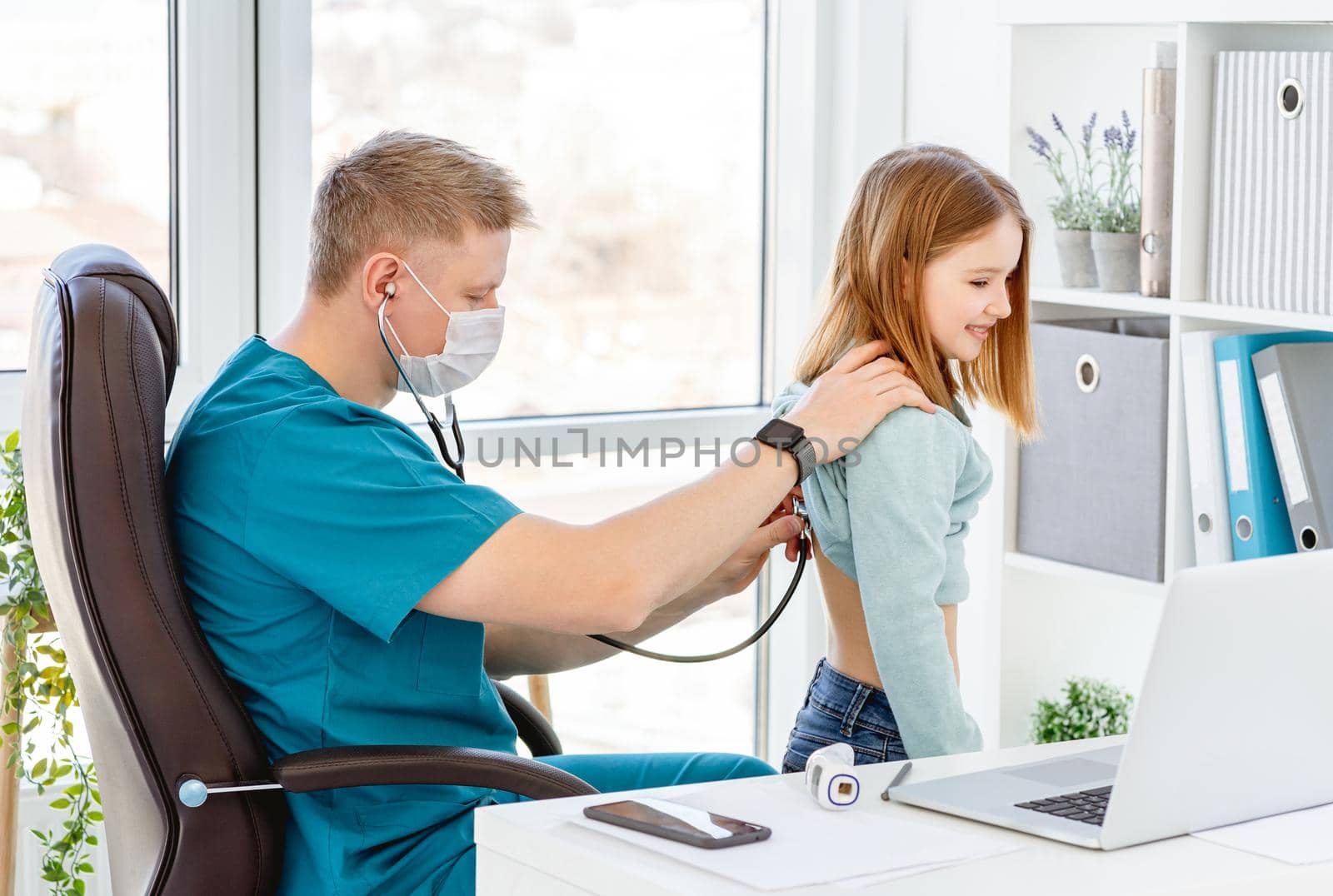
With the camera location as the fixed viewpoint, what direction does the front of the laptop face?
facing away from the viewer and to the left of the viewer

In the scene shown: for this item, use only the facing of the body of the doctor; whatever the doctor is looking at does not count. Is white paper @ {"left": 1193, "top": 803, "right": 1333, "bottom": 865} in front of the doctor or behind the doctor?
in front

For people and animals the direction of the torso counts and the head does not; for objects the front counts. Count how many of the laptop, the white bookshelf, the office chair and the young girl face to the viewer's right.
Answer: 2

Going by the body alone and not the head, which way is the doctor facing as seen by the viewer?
to the viewer's right

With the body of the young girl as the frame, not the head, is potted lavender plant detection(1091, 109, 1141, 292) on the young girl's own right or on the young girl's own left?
on the young girl's own left

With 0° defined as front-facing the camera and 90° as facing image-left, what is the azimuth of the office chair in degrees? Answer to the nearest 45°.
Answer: approximately 270°

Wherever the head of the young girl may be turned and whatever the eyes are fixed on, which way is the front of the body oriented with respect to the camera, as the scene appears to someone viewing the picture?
to the viewer's right

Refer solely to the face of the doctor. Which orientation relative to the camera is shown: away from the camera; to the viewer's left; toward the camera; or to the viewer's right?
to the viewer's right

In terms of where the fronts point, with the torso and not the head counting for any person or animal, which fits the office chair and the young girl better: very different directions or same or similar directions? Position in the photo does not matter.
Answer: same or similar directions
